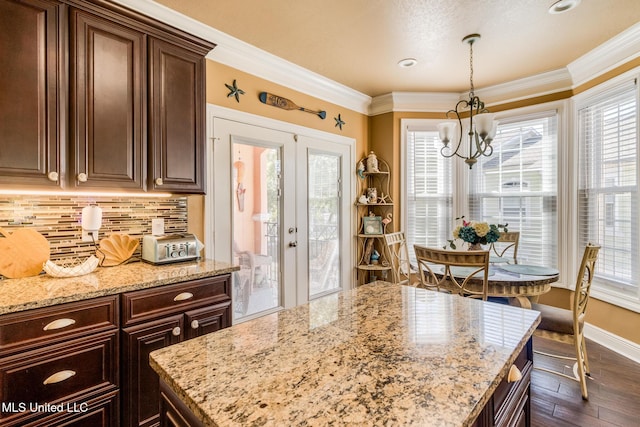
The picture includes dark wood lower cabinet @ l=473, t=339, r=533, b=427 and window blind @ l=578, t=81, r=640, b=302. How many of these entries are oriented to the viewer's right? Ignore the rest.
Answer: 1

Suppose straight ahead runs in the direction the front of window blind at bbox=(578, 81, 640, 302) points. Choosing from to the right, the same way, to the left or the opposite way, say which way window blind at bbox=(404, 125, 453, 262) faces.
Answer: to the left

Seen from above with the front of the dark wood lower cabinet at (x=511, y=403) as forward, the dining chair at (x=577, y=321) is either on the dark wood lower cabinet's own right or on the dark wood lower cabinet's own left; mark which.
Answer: on the dark wood lower cabinet's own left

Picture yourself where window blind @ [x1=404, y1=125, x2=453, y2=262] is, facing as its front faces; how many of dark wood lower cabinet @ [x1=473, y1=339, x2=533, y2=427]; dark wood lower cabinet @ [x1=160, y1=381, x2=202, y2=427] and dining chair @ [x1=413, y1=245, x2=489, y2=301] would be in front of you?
3

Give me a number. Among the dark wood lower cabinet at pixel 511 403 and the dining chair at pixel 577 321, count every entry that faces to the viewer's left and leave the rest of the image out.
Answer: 1

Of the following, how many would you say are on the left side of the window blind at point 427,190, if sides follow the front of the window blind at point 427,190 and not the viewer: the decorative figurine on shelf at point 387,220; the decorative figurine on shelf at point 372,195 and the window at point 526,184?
1

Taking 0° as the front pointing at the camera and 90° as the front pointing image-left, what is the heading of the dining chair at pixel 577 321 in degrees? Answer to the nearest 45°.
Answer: approximately 90°

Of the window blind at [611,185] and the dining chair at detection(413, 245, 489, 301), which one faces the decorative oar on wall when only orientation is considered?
the window blind

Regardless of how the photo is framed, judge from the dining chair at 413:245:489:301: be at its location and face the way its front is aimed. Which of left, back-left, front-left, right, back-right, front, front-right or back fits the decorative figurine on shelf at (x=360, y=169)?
left

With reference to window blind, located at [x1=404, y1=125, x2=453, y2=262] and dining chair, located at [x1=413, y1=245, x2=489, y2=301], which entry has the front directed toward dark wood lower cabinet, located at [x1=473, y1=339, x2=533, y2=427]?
the window blind

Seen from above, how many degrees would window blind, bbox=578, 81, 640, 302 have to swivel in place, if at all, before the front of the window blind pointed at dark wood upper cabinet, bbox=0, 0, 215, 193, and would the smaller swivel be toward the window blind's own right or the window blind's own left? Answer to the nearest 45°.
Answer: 0° — it already faces it

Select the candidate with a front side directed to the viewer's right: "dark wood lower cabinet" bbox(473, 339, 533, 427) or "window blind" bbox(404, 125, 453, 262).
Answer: the dark wood lower cabinet

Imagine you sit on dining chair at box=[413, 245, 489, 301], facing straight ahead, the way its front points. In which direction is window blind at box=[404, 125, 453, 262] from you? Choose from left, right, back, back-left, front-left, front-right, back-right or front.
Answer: front-left

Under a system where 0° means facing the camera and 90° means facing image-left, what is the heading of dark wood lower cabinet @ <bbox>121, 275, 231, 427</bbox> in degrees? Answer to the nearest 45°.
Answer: approximately 315°
